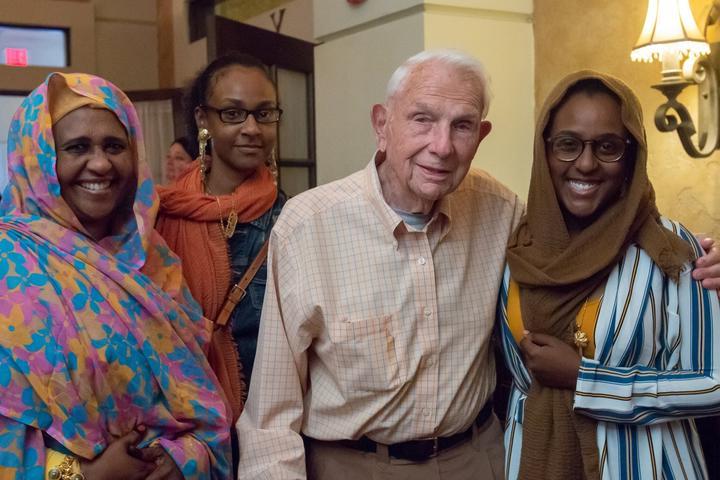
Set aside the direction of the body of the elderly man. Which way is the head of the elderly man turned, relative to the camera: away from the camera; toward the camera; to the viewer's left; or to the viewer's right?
toward the camera

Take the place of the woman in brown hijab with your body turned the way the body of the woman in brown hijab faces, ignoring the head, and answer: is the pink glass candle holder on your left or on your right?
on your right

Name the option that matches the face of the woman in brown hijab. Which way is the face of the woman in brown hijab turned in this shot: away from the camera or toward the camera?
toward the camera

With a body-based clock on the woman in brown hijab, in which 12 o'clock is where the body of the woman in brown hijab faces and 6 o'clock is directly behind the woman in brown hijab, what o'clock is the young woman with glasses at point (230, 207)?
The young woman with glasses is roughly at 2 o'clock from the woman in brown hijab.

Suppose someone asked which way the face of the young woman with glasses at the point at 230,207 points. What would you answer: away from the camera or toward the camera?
toward the camera

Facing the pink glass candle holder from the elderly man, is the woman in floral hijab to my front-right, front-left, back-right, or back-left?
front-left

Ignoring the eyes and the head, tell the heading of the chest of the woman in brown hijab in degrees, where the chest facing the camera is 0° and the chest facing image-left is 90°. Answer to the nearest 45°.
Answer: approximately 45°

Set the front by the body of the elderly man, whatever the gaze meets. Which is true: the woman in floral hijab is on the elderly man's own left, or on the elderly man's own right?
on the elderly man's own right

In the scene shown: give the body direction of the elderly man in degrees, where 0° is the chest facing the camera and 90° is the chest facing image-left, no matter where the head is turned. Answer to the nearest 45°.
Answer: approximately 315°
